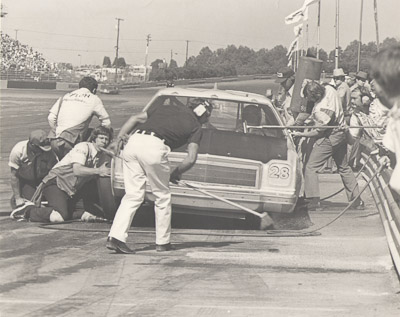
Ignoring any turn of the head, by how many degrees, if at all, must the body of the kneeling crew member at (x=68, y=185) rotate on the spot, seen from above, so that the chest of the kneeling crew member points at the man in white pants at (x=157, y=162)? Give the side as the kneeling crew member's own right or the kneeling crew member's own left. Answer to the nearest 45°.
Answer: approximately 45° to the kneeling crew member's own right

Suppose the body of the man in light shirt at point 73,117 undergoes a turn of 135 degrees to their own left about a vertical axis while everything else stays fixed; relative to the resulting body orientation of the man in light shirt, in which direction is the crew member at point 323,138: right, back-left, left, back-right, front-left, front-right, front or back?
back

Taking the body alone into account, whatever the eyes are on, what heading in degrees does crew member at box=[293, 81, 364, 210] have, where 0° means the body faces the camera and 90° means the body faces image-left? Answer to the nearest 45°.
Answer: approximately 90°

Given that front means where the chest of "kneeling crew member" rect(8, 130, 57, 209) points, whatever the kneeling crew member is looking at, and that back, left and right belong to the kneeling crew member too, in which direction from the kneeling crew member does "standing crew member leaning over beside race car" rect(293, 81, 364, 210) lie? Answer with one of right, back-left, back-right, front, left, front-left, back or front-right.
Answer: front-left

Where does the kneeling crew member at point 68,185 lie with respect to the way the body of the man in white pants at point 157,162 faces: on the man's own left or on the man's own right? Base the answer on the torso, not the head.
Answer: on the man's own left

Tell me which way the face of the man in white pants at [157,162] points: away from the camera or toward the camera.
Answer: away from the camera

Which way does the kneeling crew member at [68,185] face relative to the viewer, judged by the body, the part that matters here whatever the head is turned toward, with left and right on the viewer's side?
facing to the right of the viewer

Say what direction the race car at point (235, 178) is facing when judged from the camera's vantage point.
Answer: facing the viewer

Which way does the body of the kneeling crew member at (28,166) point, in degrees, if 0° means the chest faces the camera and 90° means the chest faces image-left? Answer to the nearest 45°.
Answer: approximately 315°

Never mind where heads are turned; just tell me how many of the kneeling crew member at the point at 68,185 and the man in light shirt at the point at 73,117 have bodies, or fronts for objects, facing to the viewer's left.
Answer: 0

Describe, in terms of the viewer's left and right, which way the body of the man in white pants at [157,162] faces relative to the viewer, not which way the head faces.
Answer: facing away from the viewer and to the right of the viewer

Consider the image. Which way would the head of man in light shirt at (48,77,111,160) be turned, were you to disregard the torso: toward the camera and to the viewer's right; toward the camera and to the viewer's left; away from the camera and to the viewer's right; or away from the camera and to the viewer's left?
away from the camera and to the viewer's right

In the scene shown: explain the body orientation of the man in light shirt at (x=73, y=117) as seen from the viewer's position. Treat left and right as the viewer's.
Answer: facing away from the viewer and to the right of the viewer

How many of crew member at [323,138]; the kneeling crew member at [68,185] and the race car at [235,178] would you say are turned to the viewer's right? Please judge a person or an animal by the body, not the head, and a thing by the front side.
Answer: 1
